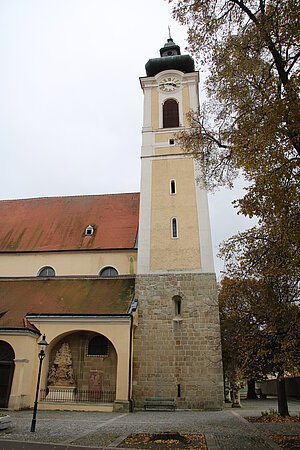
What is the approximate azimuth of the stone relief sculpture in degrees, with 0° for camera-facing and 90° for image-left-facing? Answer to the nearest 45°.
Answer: approximately 0°
